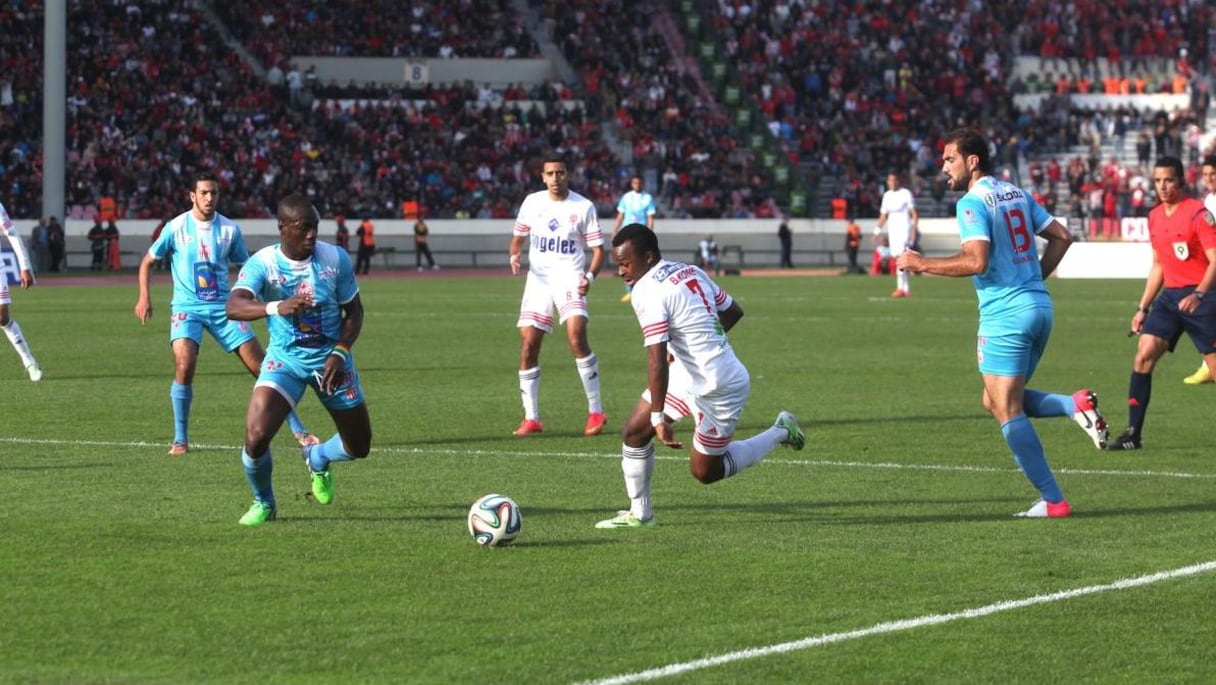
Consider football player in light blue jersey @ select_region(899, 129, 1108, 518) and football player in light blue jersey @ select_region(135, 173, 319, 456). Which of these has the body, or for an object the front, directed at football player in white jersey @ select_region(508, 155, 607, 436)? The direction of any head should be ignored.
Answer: football player in light blue jersey @ select_region(899, 129, 1108, 518)

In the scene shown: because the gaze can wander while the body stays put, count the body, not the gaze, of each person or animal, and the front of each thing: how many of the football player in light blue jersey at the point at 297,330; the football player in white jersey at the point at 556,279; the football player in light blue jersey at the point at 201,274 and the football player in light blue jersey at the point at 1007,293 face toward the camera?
3

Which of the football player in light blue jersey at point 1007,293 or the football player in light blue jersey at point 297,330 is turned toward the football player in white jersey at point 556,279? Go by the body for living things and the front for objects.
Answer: the football player in light blue jersey at point 1007,293

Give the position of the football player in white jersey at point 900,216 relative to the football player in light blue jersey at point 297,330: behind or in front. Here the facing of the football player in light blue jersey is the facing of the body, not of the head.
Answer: behind

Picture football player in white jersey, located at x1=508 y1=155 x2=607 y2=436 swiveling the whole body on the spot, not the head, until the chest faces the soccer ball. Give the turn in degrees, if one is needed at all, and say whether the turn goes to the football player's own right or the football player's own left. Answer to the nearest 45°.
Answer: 0° — they already face it

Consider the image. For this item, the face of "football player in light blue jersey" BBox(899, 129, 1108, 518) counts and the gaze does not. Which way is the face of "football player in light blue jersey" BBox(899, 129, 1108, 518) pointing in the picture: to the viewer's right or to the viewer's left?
to the viewer's left

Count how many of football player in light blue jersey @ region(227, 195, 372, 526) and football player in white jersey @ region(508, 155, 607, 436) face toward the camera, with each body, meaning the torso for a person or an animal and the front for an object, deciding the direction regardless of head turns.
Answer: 2

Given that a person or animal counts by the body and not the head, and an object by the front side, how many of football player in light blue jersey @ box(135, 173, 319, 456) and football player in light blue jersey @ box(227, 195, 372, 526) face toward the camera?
2

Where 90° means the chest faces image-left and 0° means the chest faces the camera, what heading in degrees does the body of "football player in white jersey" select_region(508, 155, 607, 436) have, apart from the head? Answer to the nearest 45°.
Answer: approximately 0°

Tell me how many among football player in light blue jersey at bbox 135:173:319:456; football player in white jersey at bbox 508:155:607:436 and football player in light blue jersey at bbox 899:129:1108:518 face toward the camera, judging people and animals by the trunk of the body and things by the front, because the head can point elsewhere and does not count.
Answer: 2

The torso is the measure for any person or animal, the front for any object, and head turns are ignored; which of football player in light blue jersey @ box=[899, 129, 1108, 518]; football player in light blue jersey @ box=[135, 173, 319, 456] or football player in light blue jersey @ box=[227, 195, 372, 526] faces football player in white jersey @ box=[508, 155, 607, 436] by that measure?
football player in light blue jersey @ box=[899, 129, 1108, 518]
